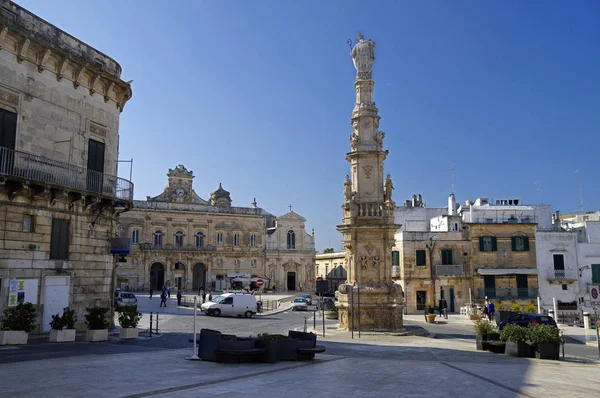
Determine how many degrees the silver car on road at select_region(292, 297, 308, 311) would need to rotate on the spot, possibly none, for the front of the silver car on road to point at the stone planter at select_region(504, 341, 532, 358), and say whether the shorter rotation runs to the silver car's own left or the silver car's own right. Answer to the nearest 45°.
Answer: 0° — it already faces it

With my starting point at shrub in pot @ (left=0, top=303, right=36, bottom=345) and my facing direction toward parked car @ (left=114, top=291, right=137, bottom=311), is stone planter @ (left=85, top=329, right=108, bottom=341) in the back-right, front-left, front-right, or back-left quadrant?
front-right

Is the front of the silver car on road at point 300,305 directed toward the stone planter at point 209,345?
yes

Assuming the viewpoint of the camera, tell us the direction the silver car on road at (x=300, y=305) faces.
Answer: facing the viewer

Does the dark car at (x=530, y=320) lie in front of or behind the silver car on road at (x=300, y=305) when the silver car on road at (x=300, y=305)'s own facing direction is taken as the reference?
in front

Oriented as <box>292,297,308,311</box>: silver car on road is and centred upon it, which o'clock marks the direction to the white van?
The white van is roughly at 1 o'clock from the silver car on road.

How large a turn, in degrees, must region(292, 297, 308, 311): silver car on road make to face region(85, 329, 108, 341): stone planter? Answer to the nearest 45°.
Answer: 0° — it already faces it

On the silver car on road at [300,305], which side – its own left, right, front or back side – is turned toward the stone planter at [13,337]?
front

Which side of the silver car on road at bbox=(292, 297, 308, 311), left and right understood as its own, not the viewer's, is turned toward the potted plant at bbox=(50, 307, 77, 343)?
front

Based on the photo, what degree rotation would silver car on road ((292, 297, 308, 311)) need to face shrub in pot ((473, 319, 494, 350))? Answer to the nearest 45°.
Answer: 0° — it already faces it

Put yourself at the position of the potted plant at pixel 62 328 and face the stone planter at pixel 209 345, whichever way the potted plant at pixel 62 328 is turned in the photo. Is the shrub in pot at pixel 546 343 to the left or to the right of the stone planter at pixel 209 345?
left

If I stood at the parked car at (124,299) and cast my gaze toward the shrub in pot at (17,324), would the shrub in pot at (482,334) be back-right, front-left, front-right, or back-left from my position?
front-left

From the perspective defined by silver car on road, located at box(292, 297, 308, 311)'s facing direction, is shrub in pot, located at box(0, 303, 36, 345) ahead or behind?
ahead

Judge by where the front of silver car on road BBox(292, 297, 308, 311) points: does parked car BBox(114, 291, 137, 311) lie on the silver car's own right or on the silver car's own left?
on the silver car's own right

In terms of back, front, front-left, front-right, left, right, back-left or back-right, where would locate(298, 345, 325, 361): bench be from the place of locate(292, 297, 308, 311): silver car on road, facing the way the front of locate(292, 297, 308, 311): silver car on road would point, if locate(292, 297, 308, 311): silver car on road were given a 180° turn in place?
back

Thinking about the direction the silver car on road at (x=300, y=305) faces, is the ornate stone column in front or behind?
in front

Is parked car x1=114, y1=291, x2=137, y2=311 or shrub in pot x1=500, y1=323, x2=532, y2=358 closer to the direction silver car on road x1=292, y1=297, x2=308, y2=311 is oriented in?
the shrub in pot
